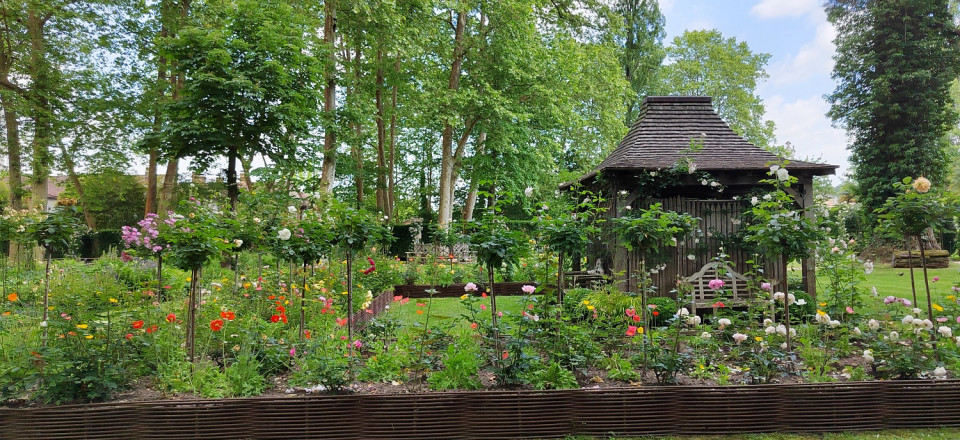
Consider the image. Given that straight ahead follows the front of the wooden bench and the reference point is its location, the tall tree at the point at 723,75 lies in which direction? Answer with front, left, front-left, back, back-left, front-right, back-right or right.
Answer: back

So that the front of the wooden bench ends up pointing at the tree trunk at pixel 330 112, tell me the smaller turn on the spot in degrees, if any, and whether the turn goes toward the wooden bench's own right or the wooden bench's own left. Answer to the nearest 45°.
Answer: approximately 90° to the wooden bench's own right

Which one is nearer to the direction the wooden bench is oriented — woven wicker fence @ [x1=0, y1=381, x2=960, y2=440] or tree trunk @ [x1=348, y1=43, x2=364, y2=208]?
the woven wicker fence

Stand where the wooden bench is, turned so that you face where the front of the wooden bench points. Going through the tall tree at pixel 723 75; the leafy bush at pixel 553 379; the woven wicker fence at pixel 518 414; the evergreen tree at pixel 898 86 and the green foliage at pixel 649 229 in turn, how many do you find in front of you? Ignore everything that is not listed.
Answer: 3

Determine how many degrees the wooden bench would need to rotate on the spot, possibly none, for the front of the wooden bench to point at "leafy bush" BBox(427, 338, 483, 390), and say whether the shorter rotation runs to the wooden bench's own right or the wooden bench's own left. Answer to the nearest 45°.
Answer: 0° — it already faces it

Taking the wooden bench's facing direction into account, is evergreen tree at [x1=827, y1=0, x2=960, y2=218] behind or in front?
behind

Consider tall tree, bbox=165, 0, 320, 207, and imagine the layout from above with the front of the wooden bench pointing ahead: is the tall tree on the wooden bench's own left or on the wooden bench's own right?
on the wooden bench's own right

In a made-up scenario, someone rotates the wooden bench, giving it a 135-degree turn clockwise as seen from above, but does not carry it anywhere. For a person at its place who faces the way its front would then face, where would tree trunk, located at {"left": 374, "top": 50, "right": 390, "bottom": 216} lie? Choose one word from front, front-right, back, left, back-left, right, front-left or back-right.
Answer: front

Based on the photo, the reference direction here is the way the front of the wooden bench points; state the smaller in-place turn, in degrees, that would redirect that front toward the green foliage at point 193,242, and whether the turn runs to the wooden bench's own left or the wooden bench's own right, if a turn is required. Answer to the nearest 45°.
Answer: approximately 45° to the wooden bench's own right

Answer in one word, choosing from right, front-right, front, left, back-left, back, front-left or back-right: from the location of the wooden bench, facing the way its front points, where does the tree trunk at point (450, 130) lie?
back-right

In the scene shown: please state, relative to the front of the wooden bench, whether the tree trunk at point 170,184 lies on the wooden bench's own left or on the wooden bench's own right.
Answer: on the wooden bench's own right

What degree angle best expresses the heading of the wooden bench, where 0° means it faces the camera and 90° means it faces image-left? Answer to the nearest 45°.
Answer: approximately 0°
